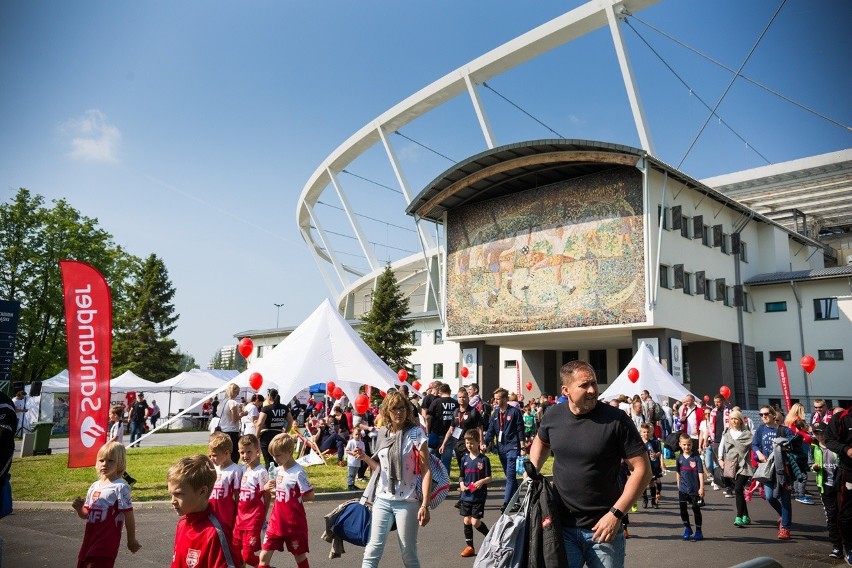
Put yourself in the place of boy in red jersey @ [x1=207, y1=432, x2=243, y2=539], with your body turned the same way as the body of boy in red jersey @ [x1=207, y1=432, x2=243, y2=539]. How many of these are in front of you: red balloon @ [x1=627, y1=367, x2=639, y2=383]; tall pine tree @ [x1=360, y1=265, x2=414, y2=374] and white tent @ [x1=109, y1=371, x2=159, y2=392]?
0

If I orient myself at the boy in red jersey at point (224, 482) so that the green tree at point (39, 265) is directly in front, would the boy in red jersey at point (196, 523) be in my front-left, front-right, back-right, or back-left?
back-left

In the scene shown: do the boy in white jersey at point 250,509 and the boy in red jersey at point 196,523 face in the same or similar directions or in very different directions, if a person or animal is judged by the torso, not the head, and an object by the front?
same or similar directions

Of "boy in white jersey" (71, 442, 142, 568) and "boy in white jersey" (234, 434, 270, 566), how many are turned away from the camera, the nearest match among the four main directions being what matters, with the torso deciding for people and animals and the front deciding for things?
0

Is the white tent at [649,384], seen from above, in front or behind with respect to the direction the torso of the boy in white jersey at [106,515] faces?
behind

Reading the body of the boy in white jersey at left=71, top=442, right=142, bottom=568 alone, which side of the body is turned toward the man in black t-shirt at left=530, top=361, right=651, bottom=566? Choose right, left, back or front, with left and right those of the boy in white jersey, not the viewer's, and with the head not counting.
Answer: left

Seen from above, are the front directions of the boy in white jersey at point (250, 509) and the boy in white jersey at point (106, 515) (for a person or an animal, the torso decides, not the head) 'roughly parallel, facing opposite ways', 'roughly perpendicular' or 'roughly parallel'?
roughly parallel

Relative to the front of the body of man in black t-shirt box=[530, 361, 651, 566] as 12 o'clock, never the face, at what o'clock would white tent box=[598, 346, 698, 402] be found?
The white tent is roughly at 6 o'clock from the man in black t-shirt.

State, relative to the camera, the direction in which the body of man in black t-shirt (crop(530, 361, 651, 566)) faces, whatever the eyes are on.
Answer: toward the camera

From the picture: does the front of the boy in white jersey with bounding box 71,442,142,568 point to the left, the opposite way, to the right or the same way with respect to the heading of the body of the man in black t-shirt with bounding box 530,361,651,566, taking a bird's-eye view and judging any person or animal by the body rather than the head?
the same way

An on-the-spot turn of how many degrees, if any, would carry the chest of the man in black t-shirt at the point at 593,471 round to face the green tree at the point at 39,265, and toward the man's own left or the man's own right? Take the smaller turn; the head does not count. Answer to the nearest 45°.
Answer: approximately 135° to the man's own right
